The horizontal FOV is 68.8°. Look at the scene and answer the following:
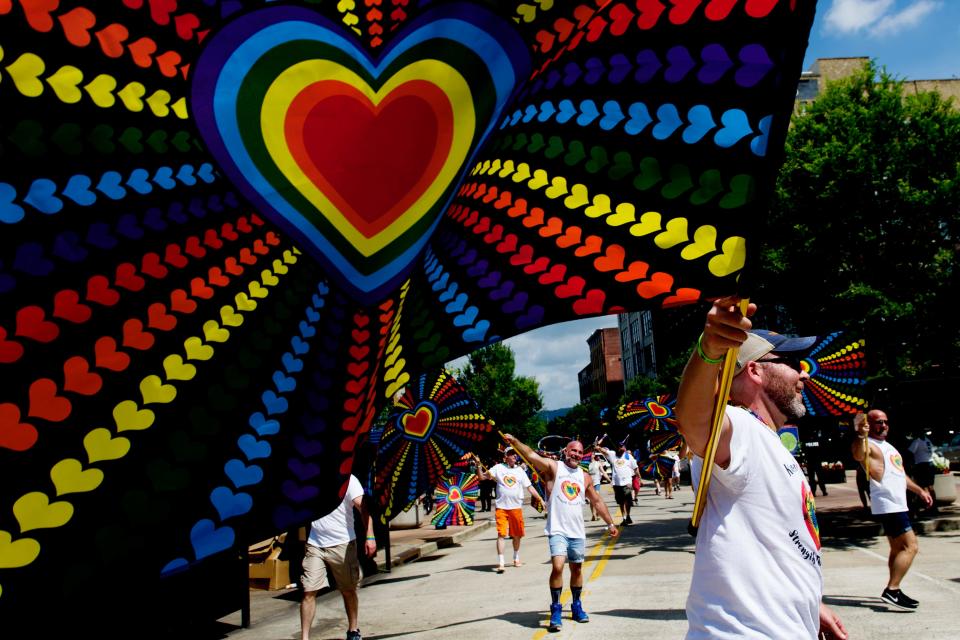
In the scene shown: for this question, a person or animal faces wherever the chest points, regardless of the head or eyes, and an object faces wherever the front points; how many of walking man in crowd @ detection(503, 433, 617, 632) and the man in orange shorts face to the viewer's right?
0

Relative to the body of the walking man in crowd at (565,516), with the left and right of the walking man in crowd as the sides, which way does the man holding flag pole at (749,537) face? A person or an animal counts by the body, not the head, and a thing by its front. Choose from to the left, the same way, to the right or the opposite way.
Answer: to the left

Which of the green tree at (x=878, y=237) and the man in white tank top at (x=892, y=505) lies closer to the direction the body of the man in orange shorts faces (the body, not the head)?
the man in white tank top

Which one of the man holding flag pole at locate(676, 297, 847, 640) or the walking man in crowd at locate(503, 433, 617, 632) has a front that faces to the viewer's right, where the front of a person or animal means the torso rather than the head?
the man holding flag pole

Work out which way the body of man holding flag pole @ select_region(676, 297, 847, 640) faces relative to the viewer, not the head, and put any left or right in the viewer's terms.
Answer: facing to the right of the viewer

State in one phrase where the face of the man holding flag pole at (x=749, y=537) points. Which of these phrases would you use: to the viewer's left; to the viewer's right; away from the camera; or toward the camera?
to the viewer's right

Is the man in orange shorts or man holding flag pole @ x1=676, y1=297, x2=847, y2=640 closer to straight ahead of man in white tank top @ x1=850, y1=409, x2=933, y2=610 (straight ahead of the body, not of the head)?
the man holding flag pole

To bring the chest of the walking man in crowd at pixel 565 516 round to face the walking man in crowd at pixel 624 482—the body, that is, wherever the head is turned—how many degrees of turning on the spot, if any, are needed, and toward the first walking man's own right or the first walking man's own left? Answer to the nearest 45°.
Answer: approximately 180°

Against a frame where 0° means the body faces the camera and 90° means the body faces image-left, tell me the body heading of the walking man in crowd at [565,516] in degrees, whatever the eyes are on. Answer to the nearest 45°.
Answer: approximately 0°

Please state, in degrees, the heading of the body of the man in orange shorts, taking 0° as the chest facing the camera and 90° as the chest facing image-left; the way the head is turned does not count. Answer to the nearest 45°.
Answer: approximately 0°

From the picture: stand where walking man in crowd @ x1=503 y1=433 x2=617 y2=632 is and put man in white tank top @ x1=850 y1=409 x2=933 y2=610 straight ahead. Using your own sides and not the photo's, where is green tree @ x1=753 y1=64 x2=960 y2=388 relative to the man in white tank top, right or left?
left

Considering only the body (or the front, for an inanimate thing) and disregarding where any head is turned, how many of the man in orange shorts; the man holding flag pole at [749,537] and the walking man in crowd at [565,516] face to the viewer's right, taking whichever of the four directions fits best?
1

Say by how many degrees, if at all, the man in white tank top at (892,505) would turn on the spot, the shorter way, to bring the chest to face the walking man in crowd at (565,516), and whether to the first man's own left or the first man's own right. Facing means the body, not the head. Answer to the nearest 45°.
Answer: approximately 135° to the first man's own right
